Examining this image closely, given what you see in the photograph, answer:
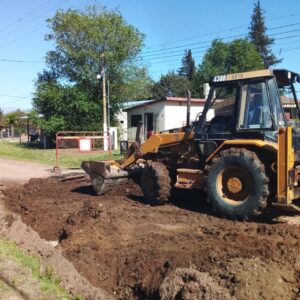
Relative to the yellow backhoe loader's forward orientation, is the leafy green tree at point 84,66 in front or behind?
in front

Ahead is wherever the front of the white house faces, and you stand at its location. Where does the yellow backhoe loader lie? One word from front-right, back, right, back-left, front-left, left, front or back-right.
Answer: front-left

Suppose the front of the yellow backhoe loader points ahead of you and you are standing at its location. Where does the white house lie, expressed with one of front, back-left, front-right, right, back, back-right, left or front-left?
front-right

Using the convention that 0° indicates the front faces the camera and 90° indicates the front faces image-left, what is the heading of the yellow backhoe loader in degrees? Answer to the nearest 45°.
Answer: approximately 135°

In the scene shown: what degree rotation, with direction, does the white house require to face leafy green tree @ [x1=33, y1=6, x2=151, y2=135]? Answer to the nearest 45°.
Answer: approximately 45° to its right

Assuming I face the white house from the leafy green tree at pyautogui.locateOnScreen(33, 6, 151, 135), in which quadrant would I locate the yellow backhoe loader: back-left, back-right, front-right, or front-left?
front-right

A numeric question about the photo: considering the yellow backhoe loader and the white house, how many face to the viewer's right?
0

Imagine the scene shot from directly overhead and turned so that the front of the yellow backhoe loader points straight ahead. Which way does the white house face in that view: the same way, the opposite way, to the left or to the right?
to the left

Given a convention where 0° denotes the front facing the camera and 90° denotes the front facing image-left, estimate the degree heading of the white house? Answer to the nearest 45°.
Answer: approximately 45°
